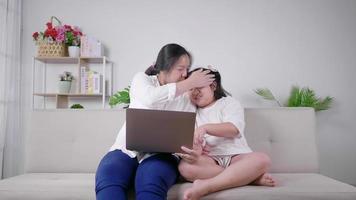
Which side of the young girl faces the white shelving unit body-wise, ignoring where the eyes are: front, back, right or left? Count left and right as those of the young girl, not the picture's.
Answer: right

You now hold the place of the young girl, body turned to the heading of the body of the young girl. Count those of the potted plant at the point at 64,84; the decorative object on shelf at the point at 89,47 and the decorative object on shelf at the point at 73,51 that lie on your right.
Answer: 3

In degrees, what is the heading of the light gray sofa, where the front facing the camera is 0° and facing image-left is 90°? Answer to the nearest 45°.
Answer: approximately 0°

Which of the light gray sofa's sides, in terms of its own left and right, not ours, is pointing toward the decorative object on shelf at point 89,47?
back

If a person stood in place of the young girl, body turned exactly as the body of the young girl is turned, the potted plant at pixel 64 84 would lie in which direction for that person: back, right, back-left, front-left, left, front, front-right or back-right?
right

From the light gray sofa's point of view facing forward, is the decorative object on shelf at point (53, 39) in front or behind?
behind

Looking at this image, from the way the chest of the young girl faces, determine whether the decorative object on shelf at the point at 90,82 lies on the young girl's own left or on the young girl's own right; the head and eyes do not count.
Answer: on the young girl's own right

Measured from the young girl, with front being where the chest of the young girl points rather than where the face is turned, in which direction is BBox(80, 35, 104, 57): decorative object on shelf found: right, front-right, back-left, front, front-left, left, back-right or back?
right

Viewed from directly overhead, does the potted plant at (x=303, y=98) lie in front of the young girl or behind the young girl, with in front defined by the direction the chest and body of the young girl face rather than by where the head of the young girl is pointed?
behind

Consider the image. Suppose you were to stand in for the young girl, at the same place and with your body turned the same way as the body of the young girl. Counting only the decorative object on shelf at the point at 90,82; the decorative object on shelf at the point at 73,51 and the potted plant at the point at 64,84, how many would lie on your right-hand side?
3
